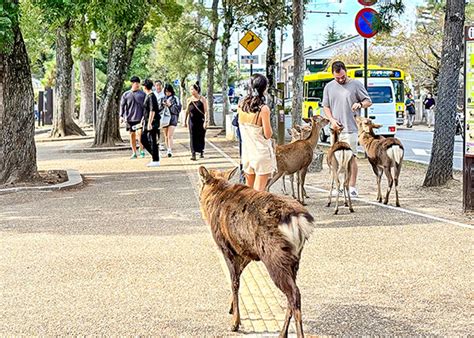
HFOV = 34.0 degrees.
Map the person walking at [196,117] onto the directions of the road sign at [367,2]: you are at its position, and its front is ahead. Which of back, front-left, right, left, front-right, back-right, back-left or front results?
back-right

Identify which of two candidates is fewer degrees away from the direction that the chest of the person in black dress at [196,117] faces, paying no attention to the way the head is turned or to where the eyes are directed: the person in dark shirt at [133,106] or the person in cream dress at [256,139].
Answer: the person in cream dress

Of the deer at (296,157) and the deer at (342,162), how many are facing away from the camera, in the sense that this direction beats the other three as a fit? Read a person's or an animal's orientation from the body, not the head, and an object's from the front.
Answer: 1

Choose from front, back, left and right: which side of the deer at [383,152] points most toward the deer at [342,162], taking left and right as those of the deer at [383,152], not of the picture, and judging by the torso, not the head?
left

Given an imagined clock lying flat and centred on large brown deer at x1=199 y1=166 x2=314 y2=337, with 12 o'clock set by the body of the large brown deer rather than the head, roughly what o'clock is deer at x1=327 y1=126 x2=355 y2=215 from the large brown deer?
The deer is roughly at 2 o'clock from the large brown deer.

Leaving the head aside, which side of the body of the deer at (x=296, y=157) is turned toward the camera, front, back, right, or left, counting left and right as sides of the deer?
right

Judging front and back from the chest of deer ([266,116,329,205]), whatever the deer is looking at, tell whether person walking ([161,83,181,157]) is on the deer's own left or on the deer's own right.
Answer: on the deer's own left

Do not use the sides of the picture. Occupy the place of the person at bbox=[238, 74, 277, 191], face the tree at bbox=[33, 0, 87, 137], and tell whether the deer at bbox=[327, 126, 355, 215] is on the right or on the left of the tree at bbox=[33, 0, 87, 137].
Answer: right

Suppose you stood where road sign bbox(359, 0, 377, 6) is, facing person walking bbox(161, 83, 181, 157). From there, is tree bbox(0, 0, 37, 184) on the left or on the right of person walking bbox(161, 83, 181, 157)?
left

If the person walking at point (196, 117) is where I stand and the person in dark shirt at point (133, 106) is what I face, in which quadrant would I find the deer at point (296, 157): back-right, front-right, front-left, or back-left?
back-left

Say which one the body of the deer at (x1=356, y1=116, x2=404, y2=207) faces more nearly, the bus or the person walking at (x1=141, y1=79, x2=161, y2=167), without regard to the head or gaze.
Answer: the person walking

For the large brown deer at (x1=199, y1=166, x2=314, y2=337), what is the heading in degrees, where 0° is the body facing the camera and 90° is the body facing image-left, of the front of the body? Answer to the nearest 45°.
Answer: approximately 135°

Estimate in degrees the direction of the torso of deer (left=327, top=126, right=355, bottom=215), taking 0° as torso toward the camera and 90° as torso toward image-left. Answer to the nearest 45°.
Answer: approximately 180°

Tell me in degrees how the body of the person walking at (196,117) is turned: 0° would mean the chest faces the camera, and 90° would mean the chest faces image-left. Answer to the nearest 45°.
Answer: approximately 0°

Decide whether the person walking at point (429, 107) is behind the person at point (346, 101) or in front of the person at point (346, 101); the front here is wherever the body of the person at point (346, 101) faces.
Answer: behind

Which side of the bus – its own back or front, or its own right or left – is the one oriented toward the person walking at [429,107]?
front

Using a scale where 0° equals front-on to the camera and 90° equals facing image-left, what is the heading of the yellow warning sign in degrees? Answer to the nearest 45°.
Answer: approximately 0°
